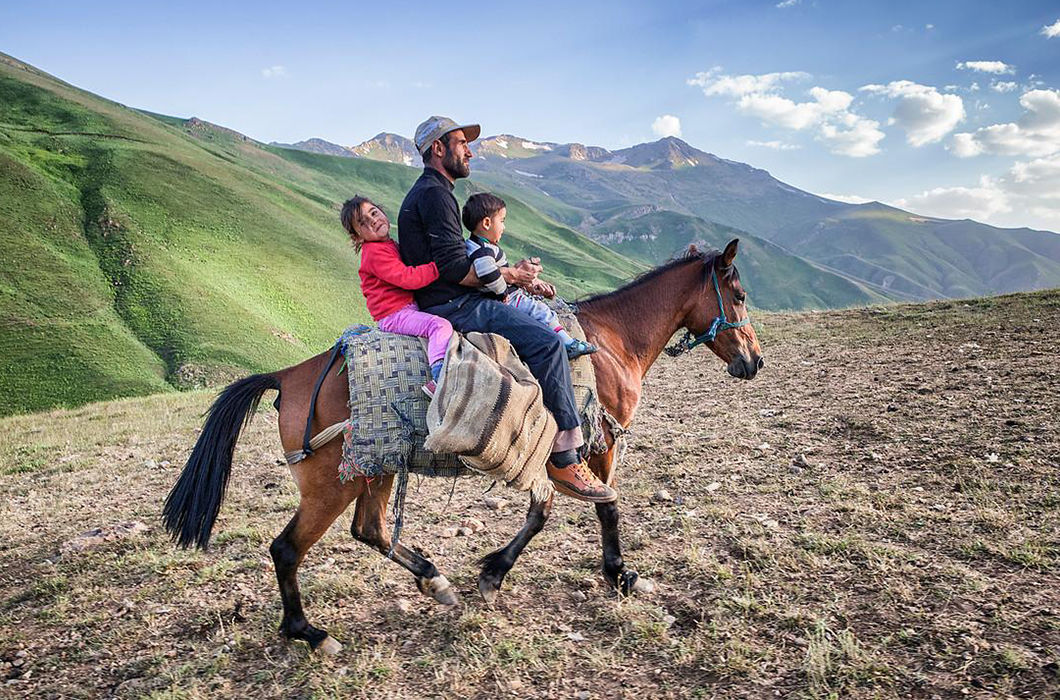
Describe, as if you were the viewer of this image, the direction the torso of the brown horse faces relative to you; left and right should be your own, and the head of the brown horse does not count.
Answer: facing to the right of the viewer

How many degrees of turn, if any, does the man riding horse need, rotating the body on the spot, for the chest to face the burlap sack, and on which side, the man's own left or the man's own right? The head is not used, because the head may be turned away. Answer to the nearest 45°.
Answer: approximately 45° to the man's own right

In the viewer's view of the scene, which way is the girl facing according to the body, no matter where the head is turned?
to the viewer's right

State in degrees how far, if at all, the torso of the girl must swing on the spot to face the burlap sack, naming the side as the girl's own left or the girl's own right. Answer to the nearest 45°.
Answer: approximately 45° to the girl's own right

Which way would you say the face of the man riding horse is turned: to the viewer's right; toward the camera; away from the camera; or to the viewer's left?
to the viewer's right

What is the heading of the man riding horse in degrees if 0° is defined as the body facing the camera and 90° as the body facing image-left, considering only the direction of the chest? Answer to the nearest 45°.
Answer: approximately 270°

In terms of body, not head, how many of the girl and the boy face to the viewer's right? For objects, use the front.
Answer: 2

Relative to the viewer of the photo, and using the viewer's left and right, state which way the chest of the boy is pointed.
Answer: facing to the right of the viewer
